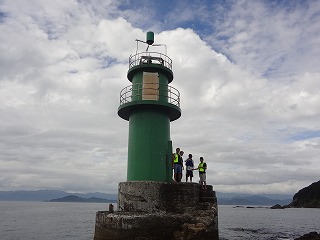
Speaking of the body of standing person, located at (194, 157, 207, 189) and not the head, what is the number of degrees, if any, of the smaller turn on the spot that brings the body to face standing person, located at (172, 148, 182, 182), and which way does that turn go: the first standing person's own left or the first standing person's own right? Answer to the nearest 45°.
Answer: approximately 45° to the first standing person's own right

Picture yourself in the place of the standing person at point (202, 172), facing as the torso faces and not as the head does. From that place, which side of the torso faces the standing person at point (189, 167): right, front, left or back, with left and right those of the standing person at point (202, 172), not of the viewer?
right

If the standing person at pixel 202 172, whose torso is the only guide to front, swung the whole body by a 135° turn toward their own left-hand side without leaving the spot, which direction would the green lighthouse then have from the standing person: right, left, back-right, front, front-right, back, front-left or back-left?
back

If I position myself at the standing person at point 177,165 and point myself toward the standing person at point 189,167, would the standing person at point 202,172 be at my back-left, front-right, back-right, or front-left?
front-right
